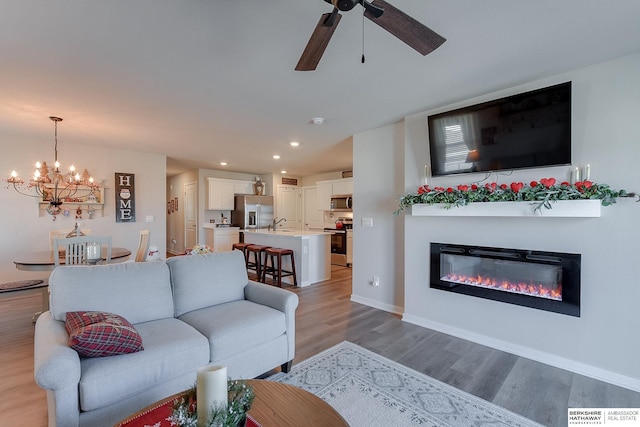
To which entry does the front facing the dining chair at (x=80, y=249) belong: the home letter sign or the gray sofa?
the home letter sign

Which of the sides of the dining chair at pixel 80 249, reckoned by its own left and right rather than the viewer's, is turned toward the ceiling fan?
back

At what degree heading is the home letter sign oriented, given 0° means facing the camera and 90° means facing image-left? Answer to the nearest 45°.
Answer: approximately 0°

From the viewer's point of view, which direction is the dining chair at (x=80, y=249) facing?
away from the camera

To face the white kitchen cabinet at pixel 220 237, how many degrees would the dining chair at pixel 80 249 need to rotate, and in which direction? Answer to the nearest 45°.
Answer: approximately 45° to its right

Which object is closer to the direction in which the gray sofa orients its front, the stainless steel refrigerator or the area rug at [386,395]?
the area rug

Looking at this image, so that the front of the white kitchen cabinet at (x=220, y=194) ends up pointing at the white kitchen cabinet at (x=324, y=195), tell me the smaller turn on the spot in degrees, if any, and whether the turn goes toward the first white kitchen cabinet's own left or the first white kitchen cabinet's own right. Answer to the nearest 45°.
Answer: approximately 45° to the first white kitchen cabinet's own left
